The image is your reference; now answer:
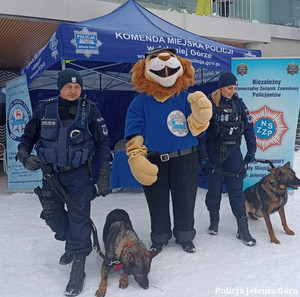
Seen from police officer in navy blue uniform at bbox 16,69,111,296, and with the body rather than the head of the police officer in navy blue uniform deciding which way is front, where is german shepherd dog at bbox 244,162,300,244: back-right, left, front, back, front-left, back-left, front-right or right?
left

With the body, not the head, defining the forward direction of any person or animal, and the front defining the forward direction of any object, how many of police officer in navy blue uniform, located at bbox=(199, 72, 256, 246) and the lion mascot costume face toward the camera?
2

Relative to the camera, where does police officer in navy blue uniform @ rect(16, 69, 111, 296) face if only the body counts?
toward the camera

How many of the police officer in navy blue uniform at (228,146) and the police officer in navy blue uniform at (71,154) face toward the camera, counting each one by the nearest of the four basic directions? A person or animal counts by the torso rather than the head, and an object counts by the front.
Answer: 2

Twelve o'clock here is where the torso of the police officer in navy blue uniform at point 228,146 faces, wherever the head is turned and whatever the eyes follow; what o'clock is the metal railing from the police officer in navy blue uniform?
The metal railing is roughly at 6 o'clock from the police officer in navy blue uniform.

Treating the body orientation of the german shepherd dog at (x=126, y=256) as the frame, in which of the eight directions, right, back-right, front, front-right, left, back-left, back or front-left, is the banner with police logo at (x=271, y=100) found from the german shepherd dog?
left

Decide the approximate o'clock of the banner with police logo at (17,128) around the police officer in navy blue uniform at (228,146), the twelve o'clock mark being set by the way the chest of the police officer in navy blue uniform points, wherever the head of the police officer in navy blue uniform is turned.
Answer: The banner with police logo is roughly at 4 o'clock from the police officer in navy blue uniform.

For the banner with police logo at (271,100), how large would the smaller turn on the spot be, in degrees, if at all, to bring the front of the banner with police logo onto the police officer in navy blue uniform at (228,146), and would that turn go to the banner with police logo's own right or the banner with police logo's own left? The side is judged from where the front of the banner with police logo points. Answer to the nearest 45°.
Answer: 0° — it already faces them

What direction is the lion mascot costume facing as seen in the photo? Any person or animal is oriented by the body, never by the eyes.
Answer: toward the camera
